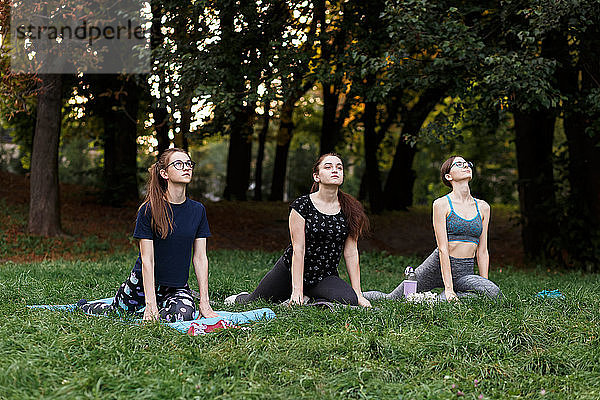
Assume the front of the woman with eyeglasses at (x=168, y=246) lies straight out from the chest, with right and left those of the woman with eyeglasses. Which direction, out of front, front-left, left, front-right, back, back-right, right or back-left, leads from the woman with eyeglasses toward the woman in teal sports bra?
front-left

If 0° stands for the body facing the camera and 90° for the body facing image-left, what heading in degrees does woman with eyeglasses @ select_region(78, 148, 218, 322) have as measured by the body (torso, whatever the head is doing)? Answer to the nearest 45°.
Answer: approximately 315°

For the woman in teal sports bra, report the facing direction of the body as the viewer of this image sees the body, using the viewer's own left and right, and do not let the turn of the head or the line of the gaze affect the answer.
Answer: facing the viewer and to the right of the viewer

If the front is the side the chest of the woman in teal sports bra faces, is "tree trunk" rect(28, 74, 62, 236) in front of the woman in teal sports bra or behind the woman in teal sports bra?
behind

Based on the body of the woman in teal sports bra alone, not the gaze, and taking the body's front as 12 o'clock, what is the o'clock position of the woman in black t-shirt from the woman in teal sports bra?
The woman in black t-shirt is roughly at 4 o'clock from the woman in teal sports bra.

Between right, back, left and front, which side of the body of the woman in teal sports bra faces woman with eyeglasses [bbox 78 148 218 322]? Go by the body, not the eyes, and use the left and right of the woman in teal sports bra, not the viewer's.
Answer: right

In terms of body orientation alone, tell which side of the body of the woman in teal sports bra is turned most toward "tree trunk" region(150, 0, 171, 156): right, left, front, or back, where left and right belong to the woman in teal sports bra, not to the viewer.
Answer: back

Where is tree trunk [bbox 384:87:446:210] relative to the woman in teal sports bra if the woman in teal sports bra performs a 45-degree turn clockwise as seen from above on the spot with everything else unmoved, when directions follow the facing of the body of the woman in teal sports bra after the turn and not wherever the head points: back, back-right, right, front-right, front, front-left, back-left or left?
back

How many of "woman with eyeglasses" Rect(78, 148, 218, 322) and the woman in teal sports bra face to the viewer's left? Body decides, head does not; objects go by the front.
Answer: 0

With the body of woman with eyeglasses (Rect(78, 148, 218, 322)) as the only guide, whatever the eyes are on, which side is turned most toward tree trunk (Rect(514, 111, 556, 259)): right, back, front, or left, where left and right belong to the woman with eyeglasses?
left

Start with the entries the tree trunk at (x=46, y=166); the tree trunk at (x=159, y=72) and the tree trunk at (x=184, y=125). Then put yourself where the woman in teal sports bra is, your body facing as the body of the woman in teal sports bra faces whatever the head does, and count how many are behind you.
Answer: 3
